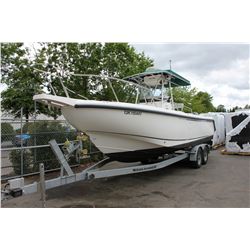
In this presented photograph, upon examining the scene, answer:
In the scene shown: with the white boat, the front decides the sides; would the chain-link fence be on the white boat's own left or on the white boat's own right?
on the white boat's own right

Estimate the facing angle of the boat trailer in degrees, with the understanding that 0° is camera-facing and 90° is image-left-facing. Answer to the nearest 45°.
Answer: approximately 45°

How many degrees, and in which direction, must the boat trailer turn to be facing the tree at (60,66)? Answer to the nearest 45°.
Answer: approximately 135° to its right

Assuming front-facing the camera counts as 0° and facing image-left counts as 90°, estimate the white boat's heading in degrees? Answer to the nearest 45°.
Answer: approximately 45°
